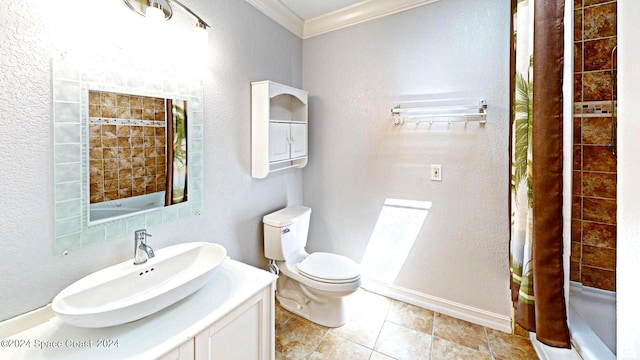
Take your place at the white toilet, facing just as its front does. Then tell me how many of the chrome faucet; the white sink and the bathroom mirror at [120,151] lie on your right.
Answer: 3

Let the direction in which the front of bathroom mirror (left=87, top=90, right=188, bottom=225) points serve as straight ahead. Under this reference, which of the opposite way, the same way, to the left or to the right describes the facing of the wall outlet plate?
to the right

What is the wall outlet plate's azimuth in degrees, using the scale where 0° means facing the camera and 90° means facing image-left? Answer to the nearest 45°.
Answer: approximately 0°

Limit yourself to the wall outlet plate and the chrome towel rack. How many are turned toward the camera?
2

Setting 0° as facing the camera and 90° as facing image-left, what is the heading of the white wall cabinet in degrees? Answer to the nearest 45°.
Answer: approximately 315°

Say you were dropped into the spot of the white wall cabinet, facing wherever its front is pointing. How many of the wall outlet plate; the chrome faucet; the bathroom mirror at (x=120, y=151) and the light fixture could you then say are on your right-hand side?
3

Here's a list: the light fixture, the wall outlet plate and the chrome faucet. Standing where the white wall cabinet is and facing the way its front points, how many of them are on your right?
2
